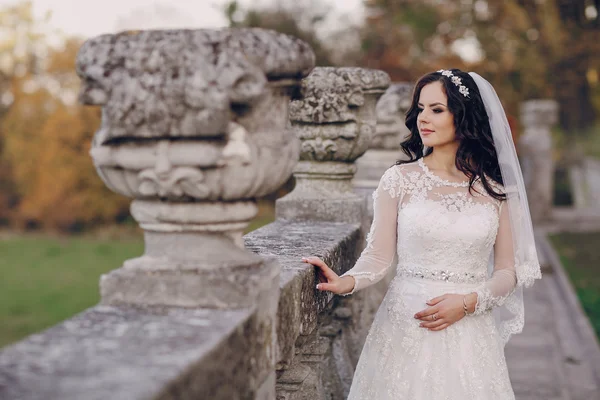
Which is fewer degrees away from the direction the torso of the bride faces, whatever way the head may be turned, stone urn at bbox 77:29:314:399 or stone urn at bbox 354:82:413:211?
the stone urn at bbox 77:29:314:399

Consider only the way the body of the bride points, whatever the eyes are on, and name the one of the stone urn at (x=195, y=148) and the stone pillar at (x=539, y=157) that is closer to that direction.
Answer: the stone urn

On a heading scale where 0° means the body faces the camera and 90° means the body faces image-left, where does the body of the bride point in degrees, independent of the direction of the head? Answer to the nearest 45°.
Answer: approximately 0°

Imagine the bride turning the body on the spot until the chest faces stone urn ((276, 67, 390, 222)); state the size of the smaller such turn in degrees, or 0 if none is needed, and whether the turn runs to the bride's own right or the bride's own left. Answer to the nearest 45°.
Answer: approximately 135° to the bride's own right

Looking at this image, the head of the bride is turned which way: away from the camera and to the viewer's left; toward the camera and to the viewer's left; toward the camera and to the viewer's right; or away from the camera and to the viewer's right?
toward the camera and to the viewer's left

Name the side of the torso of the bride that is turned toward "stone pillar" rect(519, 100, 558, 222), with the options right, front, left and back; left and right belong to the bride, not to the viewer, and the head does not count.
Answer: back
